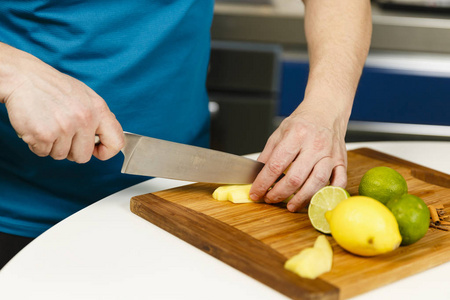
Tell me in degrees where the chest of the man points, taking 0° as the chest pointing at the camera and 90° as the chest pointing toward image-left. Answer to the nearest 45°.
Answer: approximately 315°

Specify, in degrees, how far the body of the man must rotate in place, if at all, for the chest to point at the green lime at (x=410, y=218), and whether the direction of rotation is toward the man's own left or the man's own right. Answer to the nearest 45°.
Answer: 0° — they already face it

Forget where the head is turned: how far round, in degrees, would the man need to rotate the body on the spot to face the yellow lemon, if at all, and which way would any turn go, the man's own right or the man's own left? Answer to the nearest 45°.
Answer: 0° — they already face it
